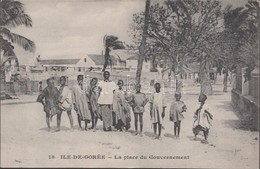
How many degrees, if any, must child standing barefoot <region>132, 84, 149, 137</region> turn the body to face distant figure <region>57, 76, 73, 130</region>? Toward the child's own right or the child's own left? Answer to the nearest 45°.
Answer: approximately 90° to the child's own right

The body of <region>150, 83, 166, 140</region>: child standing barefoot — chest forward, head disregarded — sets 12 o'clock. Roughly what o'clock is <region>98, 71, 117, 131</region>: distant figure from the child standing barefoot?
The distant figure is roughly at 3 o'clock from the child standing barefoot.

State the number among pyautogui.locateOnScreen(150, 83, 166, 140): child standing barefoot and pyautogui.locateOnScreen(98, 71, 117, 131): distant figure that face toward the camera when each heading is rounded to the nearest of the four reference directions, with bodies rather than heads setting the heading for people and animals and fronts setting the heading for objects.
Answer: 2

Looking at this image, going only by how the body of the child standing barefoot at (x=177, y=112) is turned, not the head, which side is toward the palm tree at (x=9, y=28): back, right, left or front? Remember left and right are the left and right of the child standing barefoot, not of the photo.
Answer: right

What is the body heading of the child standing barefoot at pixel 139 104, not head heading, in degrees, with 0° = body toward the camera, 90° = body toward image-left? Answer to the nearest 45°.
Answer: approximately 0°

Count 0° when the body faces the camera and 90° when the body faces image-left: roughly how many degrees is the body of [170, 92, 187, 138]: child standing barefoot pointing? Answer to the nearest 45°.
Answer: approximately 0°

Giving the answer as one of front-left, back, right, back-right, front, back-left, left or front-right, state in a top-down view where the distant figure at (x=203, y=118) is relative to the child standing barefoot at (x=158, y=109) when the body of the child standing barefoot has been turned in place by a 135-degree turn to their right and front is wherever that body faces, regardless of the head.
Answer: back-right
